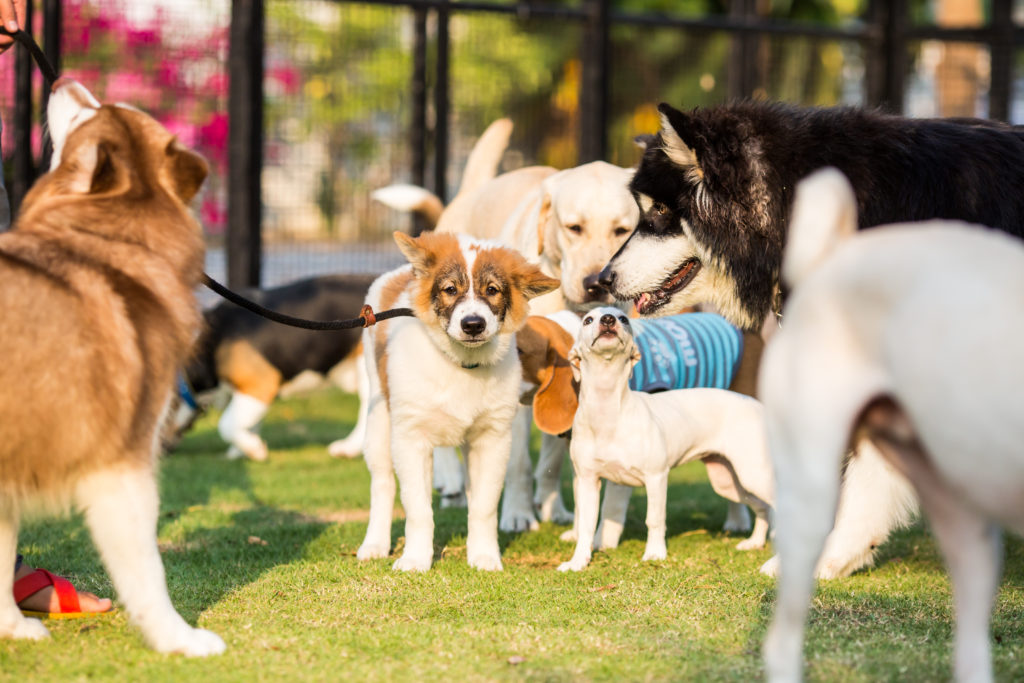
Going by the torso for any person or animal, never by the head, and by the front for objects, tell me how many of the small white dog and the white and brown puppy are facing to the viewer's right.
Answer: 0

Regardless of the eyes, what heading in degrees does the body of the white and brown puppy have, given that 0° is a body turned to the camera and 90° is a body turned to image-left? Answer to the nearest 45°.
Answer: approximately 0°

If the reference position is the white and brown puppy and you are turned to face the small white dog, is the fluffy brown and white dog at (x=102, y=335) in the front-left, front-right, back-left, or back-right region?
back-right

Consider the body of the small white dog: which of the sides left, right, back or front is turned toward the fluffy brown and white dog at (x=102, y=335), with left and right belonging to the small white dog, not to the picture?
front

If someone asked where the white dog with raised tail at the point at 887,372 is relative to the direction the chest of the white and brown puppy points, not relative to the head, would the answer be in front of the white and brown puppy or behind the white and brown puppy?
in front

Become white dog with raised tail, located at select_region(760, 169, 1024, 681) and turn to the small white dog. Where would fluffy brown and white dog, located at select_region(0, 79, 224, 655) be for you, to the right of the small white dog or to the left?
left

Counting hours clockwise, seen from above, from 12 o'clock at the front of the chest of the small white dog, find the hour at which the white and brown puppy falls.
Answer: The white and brown puppy is roughly at 1 o'clock from the small white dog.

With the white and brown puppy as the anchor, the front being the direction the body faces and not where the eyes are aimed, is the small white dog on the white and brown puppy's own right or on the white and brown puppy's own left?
on the white and brown puppy's own left

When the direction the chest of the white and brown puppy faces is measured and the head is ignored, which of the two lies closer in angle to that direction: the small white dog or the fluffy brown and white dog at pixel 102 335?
the fluffy brown and white dog

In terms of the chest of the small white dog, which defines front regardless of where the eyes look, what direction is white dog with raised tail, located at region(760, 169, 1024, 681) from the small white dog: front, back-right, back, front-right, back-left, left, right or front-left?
front-left
